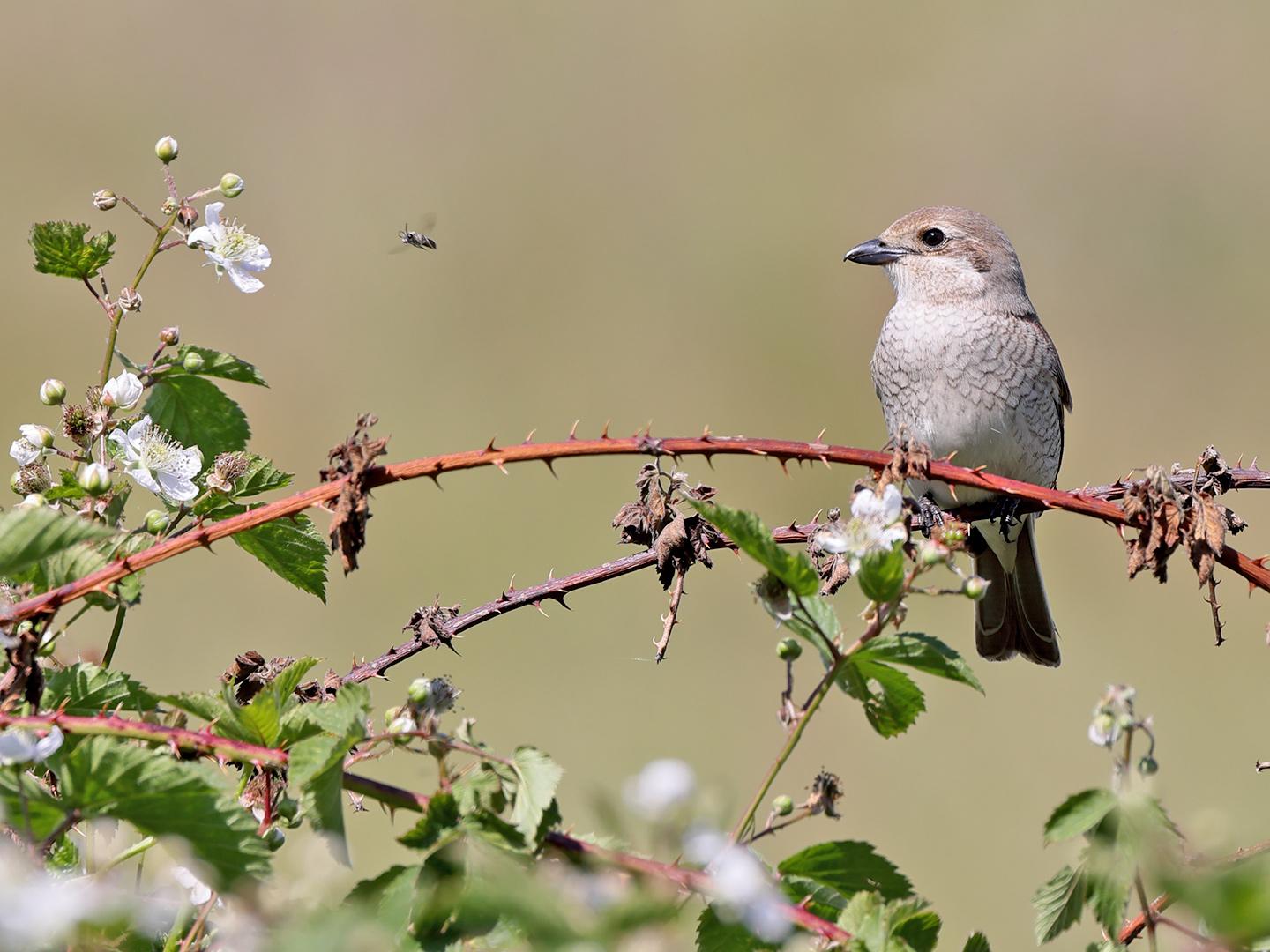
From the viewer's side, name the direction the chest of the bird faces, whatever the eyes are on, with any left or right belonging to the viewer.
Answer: facing the viewer and to the left of the viewer

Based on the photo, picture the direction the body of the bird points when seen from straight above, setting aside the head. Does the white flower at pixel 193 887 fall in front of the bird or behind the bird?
in front

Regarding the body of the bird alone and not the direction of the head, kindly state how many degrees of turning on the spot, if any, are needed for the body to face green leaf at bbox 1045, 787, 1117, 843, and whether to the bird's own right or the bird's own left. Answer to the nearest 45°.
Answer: approximately 45° to the bird's own left

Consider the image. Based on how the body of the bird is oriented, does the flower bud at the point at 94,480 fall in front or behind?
in front
